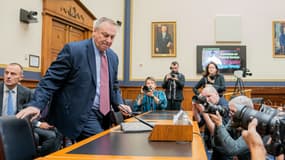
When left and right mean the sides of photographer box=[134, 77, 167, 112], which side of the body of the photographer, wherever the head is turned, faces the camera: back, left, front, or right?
front

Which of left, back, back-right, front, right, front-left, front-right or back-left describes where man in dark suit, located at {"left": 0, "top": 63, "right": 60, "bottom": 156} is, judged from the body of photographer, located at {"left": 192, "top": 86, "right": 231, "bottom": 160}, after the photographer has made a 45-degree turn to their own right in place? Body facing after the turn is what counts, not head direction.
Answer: front

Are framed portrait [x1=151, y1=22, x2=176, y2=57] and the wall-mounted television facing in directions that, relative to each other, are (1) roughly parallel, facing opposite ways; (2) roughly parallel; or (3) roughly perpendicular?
roughly parallel

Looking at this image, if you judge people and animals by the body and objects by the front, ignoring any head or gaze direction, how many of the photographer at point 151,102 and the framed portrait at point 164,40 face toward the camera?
2

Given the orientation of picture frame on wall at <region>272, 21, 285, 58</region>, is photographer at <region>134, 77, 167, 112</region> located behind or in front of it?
in front

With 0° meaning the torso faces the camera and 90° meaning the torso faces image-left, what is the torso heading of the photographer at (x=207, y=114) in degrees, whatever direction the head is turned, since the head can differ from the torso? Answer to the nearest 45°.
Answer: approximately 45°

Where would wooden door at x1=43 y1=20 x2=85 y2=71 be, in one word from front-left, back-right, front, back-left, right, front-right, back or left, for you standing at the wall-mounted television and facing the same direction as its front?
front-right

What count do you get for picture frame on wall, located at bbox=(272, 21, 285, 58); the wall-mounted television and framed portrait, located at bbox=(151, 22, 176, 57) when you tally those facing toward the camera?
3

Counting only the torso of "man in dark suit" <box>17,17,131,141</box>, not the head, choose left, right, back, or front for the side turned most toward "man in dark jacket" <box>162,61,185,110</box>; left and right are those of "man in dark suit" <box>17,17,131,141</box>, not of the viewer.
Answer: left

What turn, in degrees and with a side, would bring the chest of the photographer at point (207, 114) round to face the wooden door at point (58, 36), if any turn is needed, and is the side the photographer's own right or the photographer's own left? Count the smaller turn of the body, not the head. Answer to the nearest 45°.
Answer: approximately 90° to the photographer's own right

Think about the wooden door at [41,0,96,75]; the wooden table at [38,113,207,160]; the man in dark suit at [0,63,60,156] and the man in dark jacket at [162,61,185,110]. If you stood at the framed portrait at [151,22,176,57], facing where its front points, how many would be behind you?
0
